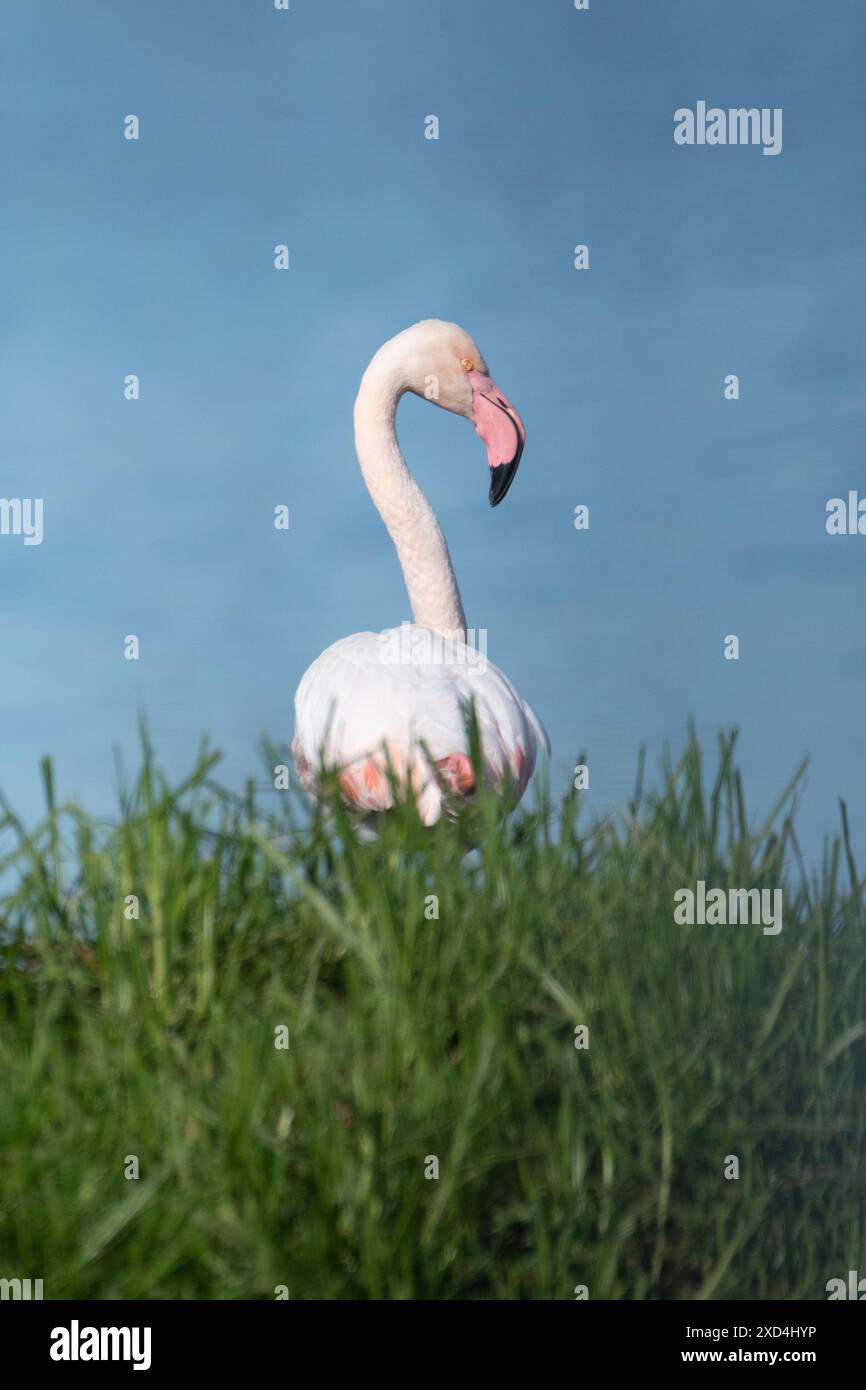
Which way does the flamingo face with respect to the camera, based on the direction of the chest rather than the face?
away from the camera
